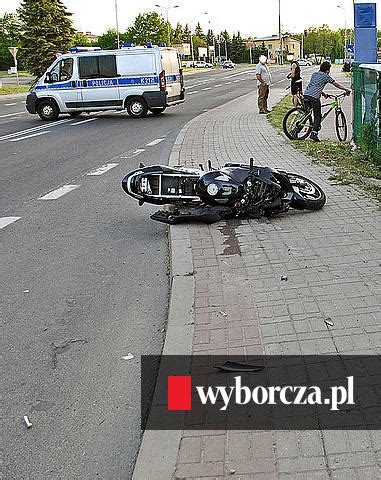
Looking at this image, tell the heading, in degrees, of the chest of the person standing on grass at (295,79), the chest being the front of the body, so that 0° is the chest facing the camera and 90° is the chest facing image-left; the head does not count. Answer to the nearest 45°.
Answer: approximately 45°

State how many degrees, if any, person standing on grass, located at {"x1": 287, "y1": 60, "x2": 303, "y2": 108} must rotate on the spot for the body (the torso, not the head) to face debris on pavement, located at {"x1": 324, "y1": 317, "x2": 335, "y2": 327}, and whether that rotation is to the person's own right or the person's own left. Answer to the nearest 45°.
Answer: approximately 45° to the person's own left

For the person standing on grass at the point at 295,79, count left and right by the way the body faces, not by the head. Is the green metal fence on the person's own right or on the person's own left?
on the person's own left

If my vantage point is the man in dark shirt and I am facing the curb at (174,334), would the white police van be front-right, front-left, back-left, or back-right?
back-right

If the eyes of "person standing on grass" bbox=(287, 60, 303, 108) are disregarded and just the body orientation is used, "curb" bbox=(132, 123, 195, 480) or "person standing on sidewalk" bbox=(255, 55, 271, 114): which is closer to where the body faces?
the curb

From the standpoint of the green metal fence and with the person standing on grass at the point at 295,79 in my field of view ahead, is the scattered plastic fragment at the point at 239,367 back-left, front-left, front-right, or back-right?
back-left

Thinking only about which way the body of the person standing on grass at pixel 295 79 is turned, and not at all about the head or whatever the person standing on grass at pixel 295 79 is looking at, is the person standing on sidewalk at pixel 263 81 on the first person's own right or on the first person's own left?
on the first person's own right

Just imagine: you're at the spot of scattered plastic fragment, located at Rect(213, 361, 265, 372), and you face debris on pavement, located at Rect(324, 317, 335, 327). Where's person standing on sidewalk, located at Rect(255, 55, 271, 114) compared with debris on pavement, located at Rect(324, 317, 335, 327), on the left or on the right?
left
